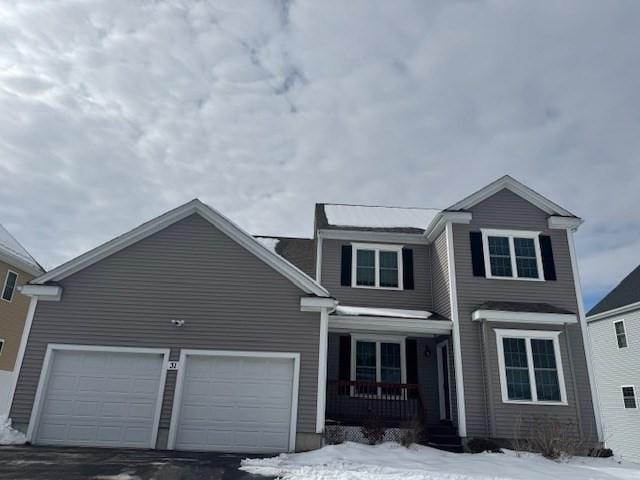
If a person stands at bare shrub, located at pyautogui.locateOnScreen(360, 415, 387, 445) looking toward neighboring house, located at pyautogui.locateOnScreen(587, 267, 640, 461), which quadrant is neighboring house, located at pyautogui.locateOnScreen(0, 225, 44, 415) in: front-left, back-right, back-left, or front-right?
back-left

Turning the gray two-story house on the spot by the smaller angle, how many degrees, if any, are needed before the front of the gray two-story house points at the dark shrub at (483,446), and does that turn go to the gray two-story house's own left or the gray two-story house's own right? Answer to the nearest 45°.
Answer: approximately 90° to the gray two-story house's own left

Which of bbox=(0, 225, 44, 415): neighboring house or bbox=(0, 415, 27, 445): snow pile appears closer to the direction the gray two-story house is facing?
the snow pile

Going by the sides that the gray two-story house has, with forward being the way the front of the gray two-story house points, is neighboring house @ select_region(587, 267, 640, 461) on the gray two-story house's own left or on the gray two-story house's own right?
on the gray two-story house's own left

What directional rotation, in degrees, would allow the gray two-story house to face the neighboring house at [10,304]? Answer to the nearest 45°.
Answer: approximately 135° to its right

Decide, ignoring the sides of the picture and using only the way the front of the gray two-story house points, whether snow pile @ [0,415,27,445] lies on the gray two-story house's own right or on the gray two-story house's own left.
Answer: on the gray two-story house's own right

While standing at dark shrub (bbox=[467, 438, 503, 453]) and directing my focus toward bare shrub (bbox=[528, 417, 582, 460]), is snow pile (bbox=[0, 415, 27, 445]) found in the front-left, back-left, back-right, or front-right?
back-right

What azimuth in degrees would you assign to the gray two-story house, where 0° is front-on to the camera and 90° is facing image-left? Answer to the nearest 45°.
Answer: approximately 0°

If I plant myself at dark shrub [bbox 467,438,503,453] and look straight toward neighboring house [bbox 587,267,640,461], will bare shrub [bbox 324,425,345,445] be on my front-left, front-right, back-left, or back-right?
back-left

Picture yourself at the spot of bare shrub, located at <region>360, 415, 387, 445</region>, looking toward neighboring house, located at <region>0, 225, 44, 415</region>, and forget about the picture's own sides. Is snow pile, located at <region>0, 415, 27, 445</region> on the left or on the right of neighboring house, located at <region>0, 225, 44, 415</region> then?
left
